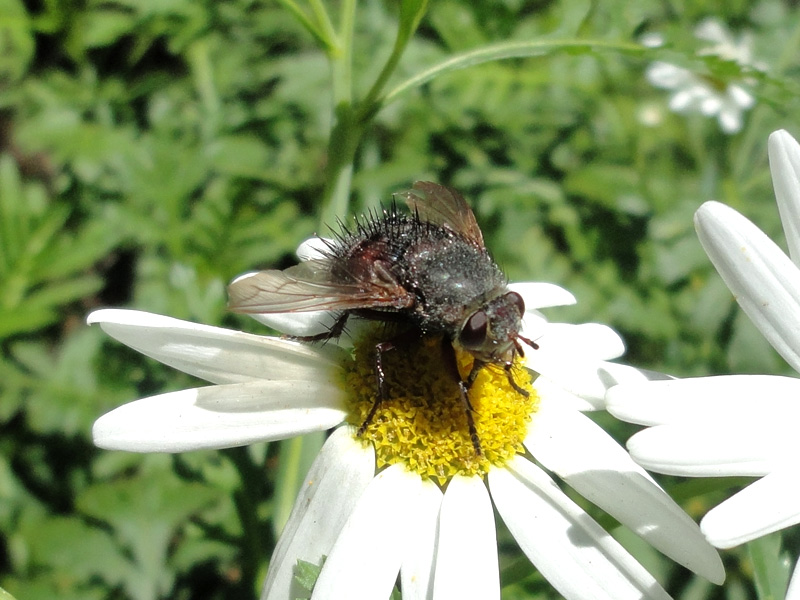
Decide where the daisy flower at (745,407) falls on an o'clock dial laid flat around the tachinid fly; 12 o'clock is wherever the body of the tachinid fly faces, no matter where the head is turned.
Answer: The daisy flower is roughly at 11 o'clock from the tachinid fly.

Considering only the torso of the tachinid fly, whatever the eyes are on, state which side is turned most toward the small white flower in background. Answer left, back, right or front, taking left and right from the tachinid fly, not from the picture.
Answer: left

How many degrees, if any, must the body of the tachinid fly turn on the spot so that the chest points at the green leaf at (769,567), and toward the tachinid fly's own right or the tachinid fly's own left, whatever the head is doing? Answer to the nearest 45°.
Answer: approximately 45° to the tachinid fly's own left

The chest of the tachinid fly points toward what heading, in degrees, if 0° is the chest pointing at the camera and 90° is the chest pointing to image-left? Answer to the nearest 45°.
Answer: approximately 315°
